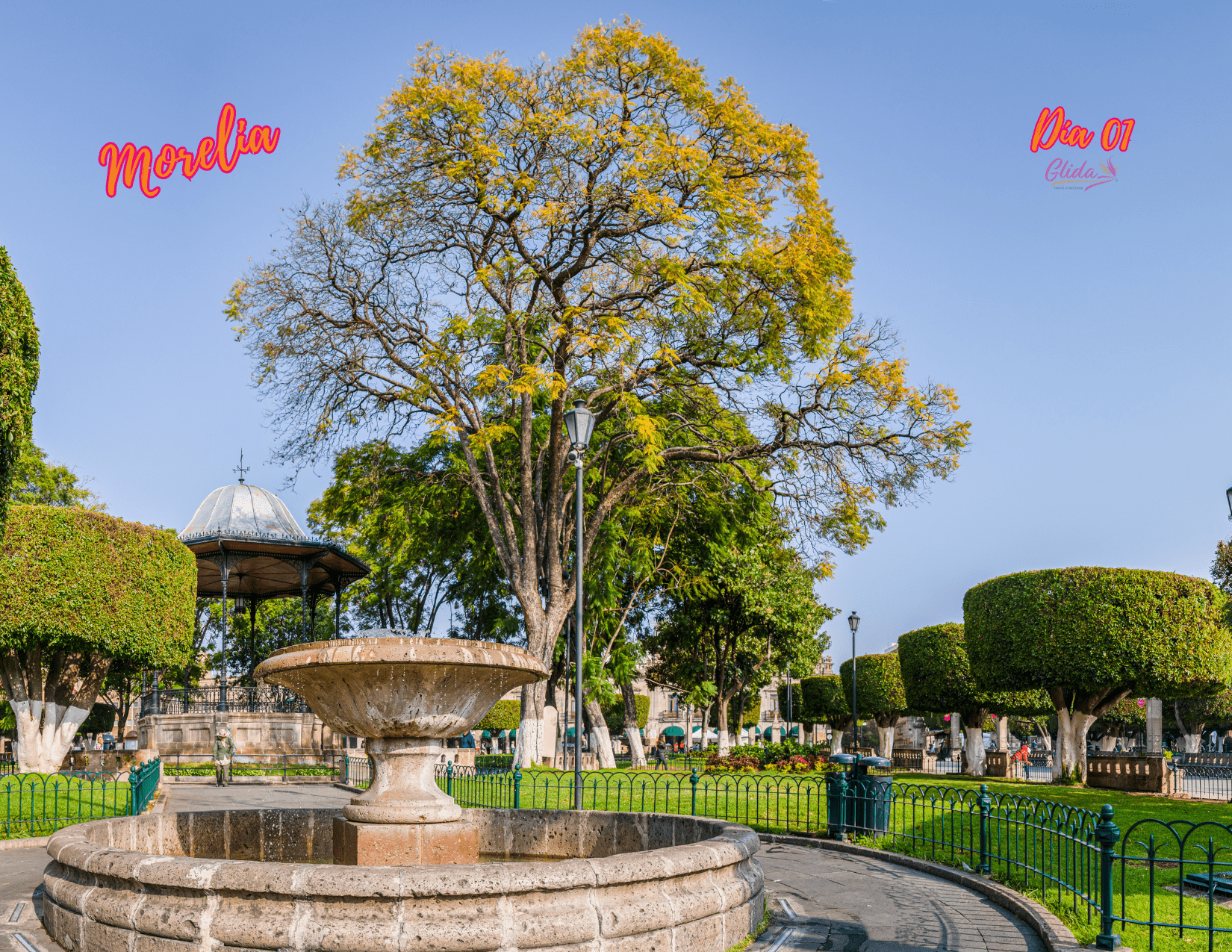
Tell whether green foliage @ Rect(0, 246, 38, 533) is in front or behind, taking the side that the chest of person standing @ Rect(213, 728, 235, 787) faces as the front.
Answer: in front

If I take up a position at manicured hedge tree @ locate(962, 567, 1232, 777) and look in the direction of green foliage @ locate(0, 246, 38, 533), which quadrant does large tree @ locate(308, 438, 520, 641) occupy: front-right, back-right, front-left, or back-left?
front-right

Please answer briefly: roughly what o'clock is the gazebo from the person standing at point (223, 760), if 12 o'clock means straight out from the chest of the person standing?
The gazebo is roughly at 6 o'clock from the person standing.

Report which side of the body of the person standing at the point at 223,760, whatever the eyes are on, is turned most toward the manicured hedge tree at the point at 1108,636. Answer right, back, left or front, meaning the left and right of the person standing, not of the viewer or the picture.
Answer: left

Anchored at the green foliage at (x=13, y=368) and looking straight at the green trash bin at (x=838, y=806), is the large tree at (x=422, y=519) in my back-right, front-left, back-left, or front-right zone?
front-left

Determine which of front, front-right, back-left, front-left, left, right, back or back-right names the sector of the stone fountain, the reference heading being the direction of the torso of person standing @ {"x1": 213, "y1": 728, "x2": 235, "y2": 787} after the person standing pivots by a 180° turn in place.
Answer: back

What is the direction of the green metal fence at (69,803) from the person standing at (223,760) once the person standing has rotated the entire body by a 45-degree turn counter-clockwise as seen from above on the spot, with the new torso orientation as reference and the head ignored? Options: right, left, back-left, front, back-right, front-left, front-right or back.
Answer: front-right

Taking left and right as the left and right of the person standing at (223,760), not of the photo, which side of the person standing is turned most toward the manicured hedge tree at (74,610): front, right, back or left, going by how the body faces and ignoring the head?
right

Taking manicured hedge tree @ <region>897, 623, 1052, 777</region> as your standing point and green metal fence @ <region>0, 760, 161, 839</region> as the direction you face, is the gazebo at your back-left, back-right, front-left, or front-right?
front-right

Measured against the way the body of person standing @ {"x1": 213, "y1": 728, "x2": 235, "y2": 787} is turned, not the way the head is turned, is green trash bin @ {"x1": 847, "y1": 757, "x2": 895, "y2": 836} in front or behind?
in front

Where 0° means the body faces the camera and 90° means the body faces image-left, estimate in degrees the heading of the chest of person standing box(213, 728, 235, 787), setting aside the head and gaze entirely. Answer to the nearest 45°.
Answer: approximately 0°
